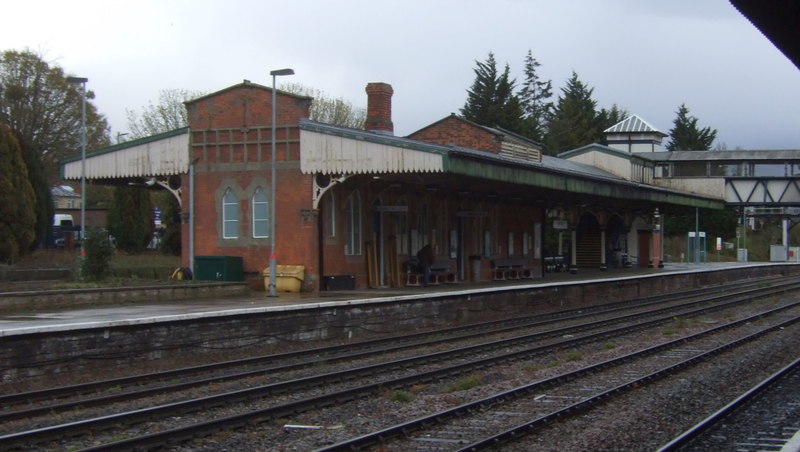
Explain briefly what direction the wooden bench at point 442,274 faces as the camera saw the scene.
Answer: facing the viewer and to the right of the viewer

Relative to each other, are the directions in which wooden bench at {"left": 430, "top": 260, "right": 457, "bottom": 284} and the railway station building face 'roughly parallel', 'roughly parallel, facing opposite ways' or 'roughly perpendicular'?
roughly parallel

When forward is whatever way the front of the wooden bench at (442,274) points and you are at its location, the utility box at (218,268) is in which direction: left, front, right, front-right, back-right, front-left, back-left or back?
right

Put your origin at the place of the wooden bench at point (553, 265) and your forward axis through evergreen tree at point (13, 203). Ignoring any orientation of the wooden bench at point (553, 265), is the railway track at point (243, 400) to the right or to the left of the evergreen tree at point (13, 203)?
left

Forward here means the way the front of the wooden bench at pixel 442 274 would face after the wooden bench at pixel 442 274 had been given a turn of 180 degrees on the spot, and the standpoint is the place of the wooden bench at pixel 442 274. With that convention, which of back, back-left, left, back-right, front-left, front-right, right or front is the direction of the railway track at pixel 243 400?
back-left

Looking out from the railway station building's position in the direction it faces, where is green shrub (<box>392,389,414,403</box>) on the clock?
The green shrub is roughly at 1 o'clock from the railway station building.

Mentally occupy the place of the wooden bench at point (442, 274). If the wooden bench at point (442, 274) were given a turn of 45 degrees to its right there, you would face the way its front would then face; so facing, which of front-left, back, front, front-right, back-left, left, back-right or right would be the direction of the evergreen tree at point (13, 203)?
right

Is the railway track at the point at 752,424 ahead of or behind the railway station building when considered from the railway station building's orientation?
ahead

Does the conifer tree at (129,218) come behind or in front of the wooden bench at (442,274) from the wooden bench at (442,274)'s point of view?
behind

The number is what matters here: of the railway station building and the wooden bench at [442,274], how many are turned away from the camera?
0

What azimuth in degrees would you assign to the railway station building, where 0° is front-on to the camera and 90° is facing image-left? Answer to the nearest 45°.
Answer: approximately 315°
